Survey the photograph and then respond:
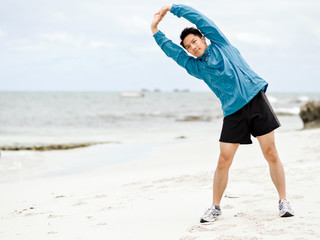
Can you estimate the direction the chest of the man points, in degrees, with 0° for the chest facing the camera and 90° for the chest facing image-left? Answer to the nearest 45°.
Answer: approximately 0°
